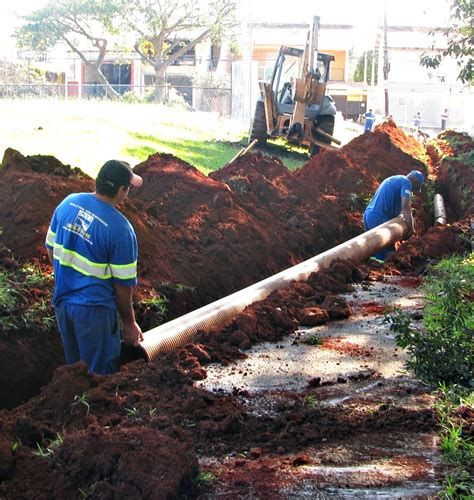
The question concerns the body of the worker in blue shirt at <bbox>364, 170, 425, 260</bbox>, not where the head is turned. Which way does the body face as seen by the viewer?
to the viewer's right

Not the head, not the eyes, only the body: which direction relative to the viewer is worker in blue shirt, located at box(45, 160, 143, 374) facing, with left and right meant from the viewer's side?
facing away from the viewer and to the right of the viewer

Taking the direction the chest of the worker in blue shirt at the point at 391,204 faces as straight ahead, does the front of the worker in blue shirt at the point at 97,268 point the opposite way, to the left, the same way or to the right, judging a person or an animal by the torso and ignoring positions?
to the left

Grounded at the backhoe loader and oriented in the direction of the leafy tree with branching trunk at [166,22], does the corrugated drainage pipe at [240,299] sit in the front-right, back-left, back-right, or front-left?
back-left

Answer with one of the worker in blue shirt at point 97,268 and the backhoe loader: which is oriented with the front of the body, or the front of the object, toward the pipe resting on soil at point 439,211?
the worker in blue shirt

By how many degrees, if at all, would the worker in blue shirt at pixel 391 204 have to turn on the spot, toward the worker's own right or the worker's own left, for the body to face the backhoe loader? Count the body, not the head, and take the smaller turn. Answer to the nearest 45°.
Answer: approximately 90° to the worker's own left

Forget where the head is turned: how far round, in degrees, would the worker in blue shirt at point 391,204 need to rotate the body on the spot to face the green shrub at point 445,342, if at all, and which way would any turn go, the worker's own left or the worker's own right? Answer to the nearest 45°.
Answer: approximately 90° to the worker's own right

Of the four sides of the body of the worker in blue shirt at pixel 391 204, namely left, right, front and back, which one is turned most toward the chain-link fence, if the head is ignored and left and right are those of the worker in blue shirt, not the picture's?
left

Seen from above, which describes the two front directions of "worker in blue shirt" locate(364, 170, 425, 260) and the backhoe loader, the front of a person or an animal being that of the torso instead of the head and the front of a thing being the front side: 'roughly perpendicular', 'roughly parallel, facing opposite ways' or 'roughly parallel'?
roughly perpendicular

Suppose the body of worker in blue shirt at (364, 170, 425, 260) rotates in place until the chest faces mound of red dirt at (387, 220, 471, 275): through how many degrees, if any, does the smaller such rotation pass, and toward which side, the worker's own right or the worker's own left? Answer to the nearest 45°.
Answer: approximately 45° to the worker's own right

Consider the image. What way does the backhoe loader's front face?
away from the camera
